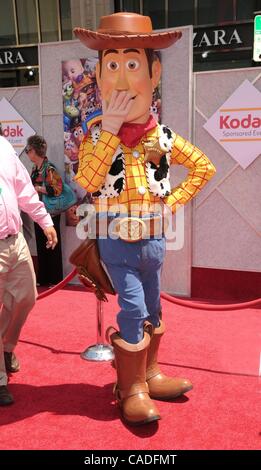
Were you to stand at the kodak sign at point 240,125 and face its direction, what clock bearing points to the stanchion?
The stanchion is roughly at 1 o'clock from the kodak sign.

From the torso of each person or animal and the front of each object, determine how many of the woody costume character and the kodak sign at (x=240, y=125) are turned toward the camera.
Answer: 2

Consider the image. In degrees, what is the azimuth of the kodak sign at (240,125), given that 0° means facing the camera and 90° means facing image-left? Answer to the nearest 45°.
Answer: approximately 0°

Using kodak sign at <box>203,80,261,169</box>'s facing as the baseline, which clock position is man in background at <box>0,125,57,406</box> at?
The man in background is roughly at 1 o'clock from the kodak sign.
